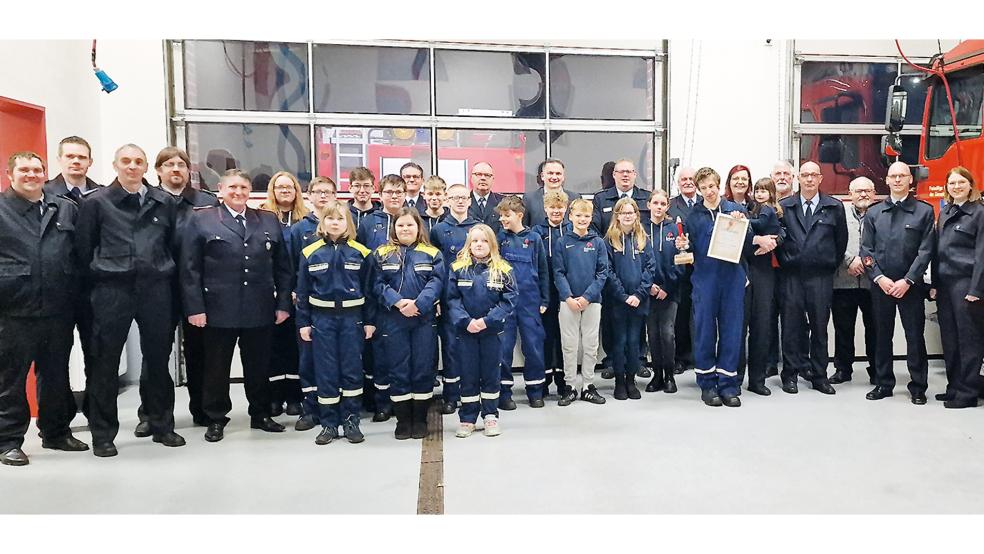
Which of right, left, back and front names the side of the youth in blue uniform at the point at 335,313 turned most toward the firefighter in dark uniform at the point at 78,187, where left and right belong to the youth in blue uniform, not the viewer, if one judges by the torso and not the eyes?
right

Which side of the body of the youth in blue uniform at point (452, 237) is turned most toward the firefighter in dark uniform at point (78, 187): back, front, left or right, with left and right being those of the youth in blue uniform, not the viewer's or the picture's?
right

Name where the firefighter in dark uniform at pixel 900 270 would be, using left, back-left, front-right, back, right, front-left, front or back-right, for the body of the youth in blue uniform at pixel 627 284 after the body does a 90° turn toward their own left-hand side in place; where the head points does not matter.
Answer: front

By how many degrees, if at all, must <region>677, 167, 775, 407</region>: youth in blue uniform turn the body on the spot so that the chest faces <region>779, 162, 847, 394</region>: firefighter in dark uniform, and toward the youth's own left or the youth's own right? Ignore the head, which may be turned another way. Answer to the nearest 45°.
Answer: approximately 135° to the youth's own left

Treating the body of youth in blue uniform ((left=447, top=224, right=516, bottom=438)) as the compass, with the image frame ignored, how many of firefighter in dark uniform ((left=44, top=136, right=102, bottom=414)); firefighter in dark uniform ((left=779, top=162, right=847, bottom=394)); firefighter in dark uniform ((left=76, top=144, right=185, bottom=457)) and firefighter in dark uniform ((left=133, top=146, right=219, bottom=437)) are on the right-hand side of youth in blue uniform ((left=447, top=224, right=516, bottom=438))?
3

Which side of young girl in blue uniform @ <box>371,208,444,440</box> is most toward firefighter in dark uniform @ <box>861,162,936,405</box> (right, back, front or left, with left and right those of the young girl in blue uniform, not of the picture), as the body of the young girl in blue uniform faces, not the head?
left

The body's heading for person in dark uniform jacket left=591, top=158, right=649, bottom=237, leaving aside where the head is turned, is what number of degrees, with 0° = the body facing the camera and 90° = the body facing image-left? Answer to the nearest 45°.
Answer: approximately 0°

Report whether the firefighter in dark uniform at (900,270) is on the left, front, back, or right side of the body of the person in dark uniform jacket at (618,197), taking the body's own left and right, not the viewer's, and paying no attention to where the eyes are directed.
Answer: left

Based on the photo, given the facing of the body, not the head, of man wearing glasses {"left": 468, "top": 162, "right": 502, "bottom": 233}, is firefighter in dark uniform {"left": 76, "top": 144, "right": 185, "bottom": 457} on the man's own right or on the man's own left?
on the man's own right

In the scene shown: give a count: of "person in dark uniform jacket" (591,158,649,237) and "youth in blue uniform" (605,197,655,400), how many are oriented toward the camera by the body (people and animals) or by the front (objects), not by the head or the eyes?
2

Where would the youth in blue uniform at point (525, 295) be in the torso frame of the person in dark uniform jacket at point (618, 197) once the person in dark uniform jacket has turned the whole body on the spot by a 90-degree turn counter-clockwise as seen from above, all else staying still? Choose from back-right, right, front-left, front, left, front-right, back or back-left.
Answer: back-right
